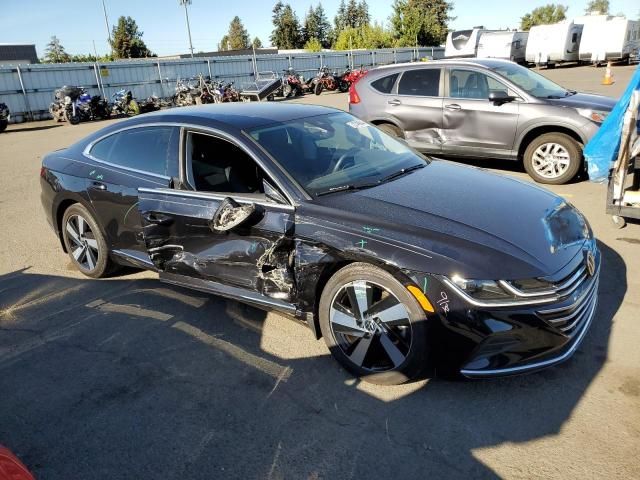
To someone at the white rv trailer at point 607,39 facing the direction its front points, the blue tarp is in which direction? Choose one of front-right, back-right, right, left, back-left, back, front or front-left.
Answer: front-left

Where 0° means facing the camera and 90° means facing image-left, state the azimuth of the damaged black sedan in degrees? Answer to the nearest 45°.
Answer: approximately 315°

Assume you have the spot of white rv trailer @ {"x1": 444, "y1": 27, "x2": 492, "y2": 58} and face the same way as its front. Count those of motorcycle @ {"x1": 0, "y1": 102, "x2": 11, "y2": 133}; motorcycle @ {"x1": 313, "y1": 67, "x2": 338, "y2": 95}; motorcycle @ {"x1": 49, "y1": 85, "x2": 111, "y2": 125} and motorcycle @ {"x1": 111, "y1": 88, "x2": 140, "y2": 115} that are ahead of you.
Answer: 4

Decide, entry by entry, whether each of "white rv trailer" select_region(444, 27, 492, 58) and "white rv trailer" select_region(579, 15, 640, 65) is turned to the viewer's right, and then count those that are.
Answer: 0

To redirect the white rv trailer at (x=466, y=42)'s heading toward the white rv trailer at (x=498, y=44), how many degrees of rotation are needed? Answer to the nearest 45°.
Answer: approximately 180°

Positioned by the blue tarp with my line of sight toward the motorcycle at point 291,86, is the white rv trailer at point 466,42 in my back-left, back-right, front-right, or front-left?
front-right

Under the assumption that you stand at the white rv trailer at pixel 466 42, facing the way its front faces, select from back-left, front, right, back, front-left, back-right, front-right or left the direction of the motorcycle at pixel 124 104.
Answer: front

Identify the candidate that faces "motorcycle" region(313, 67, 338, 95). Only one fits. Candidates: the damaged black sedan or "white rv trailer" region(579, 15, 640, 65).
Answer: the white rv trailer

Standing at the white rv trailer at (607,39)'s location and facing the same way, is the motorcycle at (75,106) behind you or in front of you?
in front

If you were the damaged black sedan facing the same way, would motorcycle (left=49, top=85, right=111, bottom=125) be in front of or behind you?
behind

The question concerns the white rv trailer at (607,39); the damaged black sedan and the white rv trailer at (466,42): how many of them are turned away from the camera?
0

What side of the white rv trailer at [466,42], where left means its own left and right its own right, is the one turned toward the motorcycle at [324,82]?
front

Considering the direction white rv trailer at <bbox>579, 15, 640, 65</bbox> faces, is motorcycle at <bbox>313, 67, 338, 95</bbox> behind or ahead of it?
ahead

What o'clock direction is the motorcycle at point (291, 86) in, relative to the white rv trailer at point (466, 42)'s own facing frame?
The motorcycle is roughly at 12 o'clock from the white rv trailer.

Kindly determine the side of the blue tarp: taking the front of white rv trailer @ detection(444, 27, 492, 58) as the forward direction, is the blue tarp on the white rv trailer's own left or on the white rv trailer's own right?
on the white rv trailer's own left

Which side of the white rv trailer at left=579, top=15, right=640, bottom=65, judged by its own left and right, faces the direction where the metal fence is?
front

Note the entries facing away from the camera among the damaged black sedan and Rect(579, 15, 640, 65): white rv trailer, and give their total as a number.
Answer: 0

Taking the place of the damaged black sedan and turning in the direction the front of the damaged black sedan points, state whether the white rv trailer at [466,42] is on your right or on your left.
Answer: on your left

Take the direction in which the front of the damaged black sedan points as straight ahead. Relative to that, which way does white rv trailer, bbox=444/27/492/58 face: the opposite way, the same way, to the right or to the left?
to the right

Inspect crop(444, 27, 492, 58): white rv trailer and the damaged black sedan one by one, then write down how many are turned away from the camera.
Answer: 0

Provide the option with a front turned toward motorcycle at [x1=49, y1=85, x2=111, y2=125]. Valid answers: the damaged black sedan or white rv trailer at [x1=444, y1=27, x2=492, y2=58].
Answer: the white rv trailer
